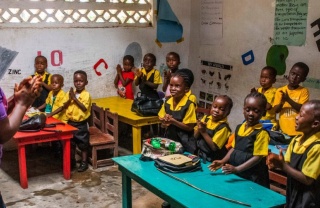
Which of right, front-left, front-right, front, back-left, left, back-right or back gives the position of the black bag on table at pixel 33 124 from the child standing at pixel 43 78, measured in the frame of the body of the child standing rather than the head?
front

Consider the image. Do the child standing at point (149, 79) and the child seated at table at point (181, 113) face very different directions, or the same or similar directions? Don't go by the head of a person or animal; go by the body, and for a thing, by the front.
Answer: same or similar directions

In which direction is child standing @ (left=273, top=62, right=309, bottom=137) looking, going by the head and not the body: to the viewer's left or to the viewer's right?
to the viewer's left

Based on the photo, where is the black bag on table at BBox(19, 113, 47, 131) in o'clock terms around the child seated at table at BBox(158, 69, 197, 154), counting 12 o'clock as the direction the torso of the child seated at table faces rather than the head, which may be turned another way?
The black bag on table is roughly at 2 o'clock from the child seated at table.

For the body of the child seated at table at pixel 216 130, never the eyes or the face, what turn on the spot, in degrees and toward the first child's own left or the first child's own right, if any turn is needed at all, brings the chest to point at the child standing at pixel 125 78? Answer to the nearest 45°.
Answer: approximately 90° to the first child's own right

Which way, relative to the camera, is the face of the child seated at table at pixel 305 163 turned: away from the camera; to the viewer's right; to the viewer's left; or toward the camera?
to the viewer's left

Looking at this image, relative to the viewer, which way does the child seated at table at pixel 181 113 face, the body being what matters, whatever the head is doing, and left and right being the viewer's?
facing the viewer and to the left of the viewer

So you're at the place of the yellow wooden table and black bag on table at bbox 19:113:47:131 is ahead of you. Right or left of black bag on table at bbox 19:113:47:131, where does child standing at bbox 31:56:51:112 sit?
right

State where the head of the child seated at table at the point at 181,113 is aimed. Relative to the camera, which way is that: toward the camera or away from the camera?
toward the camera

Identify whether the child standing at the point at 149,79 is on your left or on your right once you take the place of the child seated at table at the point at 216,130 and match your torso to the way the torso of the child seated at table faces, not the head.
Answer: on your right

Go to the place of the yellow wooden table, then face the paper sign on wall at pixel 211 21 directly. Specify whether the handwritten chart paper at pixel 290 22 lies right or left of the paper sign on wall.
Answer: right

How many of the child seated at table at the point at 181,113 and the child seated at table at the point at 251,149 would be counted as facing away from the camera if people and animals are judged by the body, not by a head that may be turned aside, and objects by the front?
0

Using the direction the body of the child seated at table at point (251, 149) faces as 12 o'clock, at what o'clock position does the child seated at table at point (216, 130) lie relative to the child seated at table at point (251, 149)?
the child seated at table at point (216, 130) is roughly at 3 o'clock from the child seated at table at point (251, 149).

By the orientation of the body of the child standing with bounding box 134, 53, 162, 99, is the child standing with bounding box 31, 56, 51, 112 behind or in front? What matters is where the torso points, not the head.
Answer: in front

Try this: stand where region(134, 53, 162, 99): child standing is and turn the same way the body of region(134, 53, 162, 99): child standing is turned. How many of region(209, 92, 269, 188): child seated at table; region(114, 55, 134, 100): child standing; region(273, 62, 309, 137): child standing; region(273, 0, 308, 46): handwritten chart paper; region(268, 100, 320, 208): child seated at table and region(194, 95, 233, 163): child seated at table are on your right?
1
